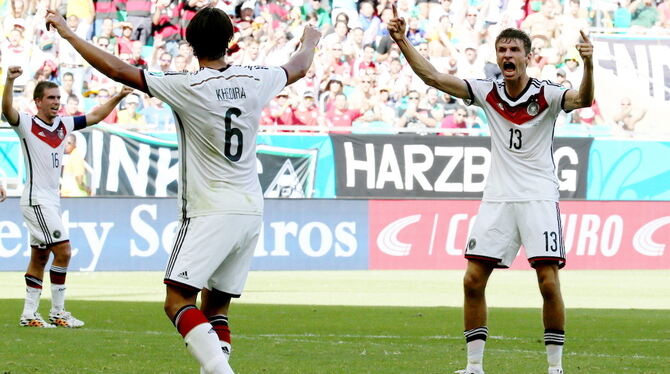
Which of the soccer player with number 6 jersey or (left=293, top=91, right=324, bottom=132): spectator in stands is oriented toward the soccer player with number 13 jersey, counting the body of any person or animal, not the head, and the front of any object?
the spectator in stands

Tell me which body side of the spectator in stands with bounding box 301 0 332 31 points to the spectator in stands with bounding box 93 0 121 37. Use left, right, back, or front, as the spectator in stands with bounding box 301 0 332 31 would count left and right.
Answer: right

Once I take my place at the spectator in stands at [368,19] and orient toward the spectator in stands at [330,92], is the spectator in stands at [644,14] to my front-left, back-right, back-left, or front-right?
back-left

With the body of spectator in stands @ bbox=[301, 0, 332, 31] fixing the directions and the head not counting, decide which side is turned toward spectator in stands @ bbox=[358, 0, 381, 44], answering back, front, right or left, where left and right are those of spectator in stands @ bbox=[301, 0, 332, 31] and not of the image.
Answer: left

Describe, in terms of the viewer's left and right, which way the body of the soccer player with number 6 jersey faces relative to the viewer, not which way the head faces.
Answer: facing away from the viewer and to the left of the viewer

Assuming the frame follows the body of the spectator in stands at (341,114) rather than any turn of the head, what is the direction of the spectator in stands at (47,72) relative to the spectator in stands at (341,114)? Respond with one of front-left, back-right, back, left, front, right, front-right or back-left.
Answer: right

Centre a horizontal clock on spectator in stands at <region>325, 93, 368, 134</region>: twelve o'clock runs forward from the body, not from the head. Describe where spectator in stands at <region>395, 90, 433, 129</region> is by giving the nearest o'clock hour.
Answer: spectator in stands at <region>395, 90, 433, 129</region> is roughly at 9 o'clock from spectator in stands at <region>325, 93, 368, 134</region>.

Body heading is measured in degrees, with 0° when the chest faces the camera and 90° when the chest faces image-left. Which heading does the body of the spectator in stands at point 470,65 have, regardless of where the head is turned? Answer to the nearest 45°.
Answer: approximately 0°

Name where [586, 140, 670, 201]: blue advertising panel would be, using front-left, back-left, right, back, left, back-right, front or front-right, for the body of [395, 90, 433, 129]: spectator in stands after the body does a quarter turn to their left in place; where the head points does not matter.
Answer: front

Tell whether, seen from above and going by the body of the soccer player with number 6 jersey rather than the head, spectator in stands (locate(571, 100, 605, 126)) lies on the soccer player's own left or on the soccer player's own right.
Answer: on the soccer player's own right

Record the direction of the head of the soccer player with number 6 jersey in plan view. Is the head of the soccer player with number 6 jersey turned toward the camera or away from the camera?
away from the camera

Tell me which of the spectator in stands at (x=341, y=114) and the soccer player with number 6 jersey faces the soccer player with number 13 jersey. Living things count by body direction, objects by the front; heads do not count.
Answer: the spectator in stands

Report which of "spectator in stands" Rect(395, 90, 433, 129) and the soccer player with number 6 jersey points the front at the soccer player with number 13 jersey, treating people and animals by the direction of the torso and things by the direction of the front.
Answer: the spectator in stands
